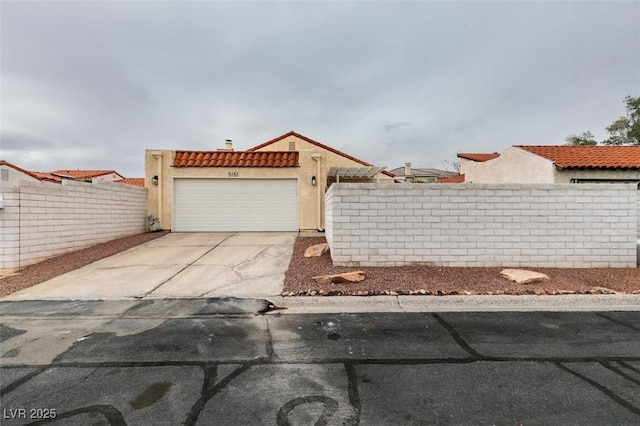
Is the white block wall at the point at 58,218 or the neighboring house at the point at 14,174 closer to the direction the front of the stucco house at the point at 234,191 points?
the white block wall

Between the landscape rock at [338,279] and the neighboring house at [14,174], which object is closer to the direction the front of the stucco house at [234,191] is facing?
the landscape rock

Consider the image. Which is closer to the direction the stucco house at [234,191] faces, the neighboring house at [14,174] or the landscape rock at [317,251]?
the landscape rock

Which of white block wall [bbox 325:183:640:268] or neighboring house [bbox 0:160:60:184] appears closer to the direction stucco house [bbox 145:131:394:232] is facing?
the white block wall

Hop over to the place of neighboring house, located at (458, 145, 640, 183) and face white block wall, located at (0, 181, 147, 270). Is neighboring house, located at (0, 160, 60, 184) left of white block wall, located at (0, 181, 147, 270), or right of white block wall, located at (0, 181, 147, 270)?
right

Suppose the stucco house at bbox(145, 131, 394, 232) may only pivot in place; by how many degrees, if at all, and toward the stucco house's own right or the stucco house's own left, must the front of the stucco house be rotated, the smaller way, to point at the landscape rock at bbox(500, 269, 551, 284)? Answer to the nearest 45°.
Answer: approximately 45° to the stucco house's own left

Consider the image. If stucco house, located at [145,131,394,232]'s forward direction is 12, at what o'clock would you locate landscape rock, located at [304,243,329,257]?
The landscape rock is roughly at 11 o'clock from the stucco house.

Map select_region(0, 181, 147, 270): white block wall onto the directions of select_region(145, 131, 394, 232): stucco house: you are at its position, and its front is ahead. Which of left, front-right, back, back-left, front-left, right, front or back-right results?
front-right

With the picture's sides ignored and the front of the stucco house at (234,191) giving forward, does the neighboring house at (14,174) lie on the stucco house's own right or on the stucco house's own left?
on the stucco house's own right

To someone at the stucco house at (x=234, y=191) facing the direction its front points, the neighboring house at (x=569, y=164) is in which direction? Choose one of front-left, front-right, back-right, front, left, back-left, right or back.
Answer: left

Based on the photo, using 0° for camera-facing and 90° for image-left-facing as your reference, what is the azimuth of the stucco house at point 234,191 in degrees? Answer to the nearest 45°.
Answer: approximately 0°

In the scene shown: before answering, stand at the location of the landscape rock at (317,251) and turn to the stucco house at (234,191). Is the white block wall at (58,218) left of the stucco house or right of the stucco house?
left
